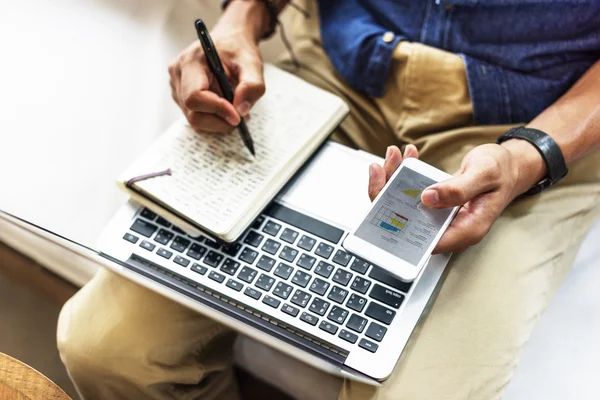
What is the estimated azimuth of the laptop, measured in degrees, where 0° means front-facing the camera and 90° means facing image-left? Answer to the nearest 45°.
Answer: approximately 225°

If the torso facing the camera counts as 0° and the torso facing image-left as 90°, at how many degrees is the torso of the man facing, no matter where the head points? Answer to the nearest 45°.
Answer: approximately 45°
